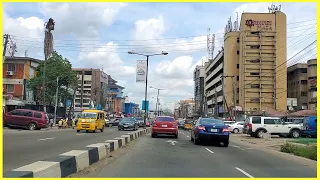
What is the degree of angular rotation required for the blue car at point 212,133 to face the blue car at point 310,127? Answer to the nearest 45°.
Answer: approximately 45° to its right

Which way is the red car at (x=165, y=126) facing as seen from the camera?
away from the camera

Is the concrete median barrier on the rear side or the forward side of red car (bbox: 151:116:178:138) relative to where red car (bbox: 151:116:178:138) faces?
on the rear side

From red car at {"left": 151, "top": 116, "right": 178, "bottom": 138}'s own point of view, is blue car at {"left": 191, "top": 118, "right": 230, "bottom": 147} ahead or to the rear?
to the rear

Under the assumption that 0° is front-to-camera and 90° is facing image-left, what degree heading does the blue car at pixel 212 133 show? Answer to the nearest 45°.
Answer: approximately 180°

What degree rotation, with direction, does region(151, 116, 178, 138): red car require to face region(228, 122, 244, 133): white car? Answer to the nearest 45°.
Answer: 0° — it already faces it

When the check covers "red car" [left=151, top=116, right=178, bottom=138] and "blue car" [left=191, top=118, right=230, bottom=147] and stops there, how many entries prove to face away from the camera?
2
